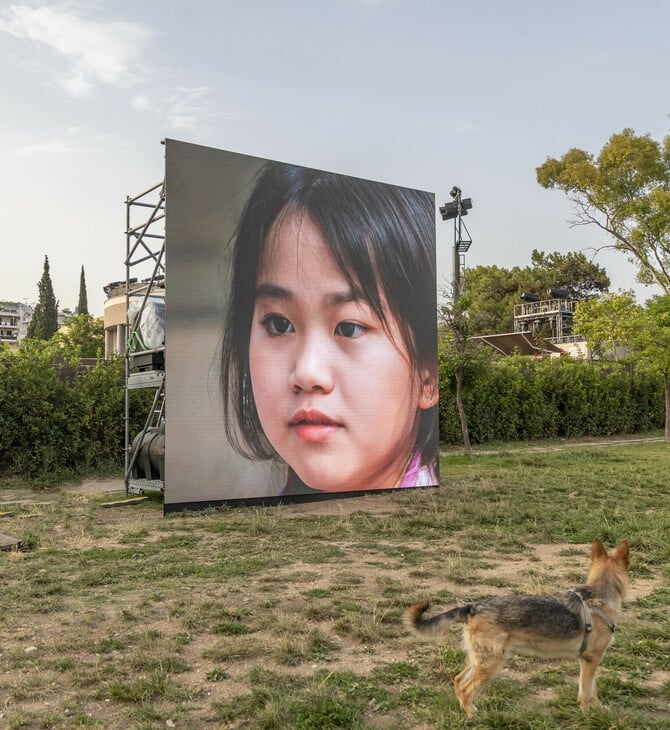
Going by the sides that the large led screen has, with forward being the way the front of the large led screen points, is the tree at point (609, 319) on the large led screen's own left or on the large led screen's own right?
on the large led screen's own left

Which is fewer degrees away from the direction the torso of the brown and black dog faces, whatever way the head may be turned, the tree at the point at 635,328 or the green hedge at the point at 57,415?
the tree

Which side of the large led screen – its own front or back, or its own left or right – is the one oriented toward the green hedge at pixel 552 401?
left

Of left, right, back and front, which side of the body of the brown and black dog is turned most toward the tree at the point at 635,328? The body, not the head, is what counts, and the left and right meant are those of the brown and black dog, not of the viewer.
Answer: left

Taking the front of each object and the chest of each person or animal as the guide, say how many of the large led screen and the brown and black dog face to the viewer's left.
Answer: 0

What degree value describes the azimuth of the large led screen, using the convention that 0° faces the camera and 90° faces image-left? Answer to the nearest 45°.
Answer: approximately 315°

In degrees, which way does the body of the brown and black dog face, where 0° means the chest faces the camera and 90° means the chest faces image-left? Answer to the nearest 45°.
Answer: approximately 270°

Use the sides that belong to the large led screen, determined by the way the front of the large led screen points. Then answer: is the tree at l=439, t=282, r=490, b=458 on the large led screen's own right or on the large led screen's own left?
on the large led screen's own left

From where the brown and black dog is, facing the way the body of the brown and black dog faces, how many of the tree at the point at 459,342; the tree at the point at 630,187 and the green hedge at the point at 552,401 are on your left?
3

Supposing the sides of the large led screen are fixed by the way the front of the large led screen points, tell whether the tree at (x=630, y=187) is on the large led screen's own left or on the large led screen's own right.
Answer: on the large led screen's own left

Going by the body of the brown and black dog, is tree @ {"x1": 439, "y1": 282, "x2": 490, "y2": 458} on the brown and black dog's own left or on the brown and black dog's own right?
on the brown and black dog's own left
